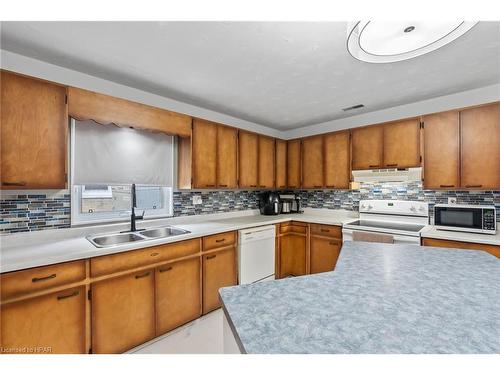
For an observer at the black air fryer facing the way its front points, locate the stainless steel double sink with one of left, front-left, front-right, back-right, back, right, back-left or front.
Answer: right

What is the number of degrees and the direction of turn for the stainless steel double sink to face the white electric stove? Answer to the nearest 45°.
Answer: approximately 45° to its left

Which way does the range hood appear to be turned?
toward the camera

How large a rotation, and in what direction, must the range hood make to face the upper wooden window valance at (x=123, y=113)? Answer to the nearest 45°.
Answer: approximately 45° to its right

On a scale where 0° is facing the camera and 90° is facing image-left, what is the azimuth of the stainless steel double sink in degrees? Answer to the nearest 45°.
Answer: approximately 315°

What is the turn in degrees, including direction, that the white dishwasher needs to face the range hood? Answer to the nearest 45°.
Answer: approximately 45° to its left

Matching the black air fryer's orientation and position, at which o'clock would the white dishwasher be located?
The white dishwasher is roughly at 2 o'clock from the black air fryer.

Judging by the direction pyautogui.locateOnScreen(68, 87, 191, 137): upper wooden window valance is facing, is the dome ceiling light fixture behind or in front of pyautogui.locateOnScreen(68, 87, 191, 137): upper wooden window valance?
in front
